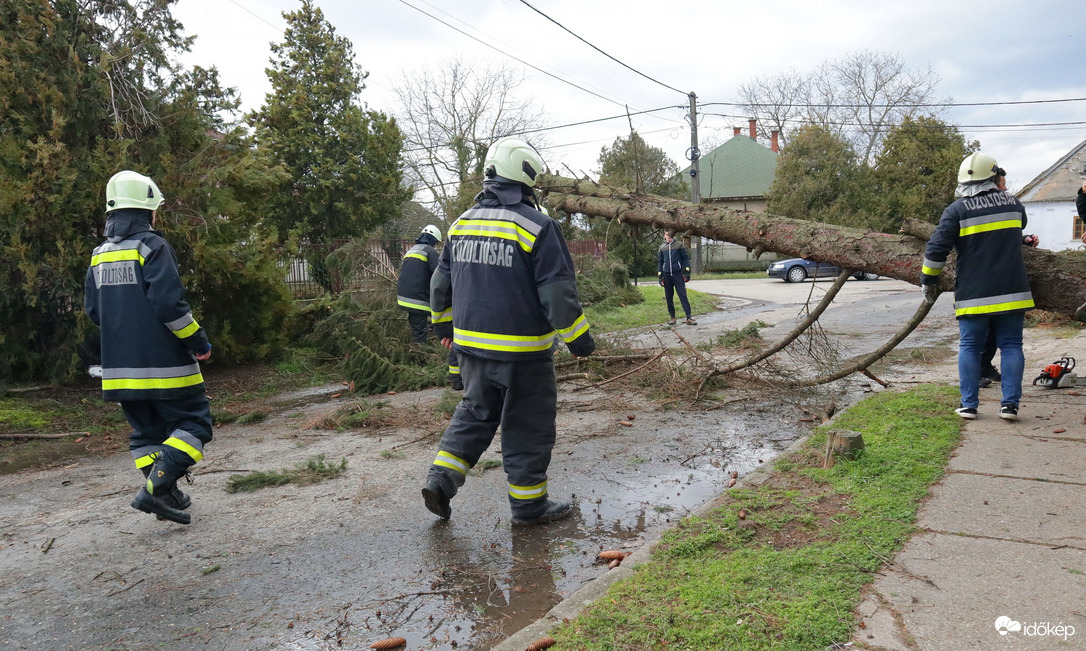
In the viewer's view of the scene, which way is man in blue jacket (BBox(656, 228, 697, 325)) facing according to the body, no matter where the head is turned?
toward the camera

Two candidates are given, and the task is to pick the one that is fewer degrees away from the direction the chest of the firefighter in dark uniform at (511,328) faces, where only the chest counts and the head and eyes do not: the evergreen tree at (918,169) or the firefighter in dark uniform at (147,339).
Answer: the evergreen tree

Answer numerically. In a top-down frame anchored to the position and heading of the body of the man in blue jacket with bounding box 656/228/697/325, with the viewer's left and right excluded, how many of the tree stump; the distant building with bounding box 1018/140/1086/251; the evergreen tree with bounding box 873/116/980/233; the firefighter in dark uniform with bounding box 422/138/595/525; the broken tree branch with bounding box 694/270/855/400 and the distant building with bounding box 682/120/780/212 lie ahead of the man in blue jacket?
3

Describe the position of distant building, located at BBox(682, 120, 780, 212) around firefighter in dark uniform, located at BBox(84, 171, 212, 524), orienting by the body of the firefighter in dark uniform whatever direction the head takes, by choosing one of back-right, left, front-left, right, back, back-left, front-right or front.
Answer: front

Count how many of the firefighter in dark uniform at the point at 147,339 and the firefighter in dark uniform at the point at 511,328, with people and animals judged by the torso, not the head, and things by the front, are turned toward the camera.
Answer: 0

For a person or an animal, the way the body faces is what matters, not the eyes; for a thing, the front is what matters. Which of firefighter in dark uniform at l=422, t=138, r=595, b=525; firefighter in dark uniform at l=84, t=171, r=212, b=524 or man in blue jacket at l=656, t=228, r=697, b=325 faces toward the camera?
the man in blue jacket

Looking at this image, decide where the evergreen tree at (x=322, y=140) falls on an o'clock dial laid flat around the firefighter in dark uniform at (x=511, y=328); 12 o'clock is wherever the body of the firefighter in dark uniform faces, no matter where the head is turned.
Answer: The evergreen tree is roughly at 10 o'clock from the firefighter in dark uniform.

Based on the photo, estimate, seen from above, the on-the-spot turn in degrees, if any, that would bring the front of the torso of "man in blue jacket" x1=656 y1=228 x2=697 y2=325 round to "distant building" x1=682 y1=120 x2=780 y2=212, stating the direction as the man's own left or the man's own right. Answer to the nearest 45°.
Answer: approximately 180°

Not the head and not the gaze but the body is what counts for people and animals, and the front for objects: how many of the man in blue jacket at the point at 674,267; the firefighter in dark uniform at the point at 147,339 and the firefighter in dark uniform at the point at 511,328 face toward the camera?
1

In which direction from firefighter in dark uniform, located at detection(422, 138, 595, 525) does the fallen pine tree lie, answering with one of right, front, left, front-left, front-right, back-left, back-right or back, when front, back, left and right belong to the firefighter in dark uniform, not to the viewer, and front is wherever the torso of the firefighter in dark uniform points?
front

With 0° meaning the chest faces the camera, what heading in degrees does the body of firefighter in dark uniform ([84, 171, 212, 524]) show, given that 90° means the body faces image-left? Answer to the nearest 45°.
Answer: approximately 225°

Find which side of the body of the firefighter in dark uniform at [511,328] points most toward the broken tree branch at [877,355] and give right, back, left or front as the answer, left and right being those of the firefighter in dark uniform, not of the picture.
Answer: front

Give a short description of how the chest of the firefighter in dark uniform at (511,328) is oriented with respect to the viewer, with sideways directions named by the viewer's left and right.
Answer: facing away from the viewer and to the right of the viewer

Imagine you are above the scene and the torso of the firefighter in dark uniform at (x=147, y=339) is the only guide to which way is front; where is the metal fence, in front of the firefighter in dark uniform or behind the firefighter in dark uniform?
in front

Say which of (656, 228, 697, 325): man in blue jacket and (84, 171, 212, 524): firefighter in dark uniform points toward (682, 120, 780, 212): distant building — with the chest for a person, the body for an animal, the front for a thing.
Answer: the firefighter in dark uniform
